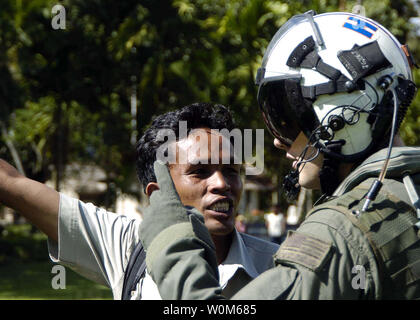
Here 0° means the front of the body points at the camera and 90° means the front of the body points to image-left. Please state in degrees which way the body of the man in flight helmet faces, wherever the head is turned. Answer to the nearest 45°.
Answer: approximately 90°

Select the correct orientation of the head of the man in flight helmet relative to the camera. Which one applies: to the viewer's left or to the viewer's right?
to the viewer's left
